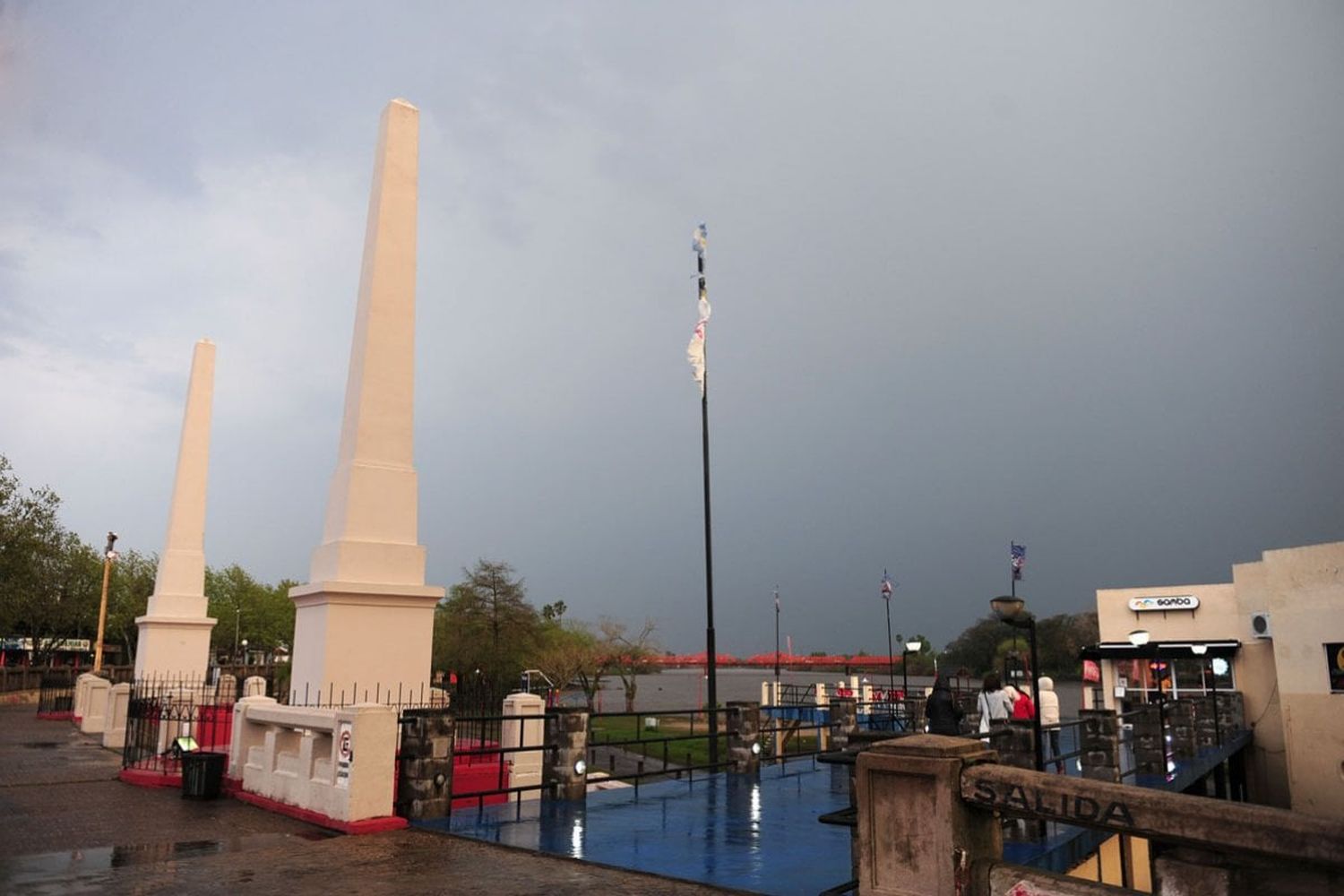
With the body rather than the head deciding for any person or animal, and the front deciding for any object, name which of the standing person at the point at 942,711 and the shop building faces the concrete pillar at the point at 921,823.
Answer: the shop building

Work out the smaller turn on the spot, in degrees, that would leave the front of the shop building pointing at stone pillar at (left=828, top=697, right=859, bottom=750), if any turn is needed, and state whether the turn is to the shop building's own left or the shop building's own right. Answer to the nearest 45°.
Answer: approximately 45° to the shop building's own right

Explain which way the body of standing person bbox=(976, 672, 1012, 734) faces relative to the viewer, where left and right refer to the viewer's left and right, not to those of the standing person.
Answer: facing away from the viewer

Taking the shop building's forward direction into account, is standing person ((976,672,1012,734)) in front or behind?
in front

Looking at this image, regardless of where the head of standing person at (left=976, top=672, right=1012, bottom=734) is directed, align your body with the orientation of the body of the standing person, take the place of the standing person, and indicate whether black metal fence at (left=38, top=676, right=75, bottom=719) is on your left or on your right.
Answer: on your left

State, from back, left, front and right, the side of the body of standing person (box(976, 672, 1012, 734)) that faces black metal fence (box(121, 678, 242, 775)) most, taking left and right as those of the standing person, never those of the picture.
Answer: left

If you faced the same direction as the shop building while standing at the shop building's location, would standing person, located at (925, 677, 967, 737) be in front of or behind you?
in front

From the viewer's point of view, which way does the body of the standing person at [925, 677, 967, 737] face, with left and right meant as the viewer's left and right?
facing away from the viewer

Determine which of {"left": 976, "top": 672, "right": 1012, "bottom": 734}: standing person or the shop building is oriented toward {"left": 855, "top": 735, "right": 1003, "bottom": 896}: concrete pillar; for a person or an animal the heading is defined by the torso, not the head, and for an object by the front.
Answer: the shop building

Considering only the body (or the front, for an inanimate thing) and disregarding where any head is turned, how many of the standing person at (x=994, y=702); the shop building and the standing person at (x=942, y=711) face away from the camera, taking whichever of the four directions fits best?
2

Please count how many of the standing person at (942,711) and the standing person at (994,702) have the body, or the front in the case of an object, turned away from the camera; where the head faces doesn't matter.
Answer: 2

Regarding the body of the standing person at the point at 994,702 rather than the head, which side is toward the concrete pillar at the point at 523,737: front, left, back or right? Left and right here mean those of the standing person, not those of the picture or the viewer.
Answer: left

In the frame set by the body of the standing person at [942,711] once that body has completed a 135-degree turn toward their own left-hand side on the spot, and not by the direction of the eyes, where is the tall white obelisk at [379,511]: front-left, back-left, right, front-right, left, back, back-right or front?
front-right
